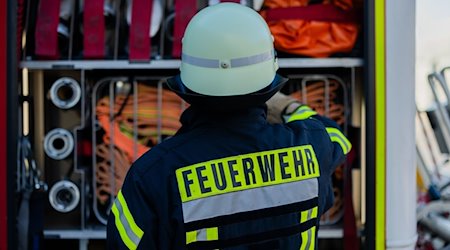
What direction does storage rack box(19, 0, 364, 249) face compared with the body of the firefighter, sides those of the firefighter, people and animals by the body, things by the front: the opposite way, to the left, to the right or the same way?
the opposite way

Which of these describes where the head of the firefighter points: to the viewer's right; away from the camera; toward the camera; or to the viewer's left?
away from the camera

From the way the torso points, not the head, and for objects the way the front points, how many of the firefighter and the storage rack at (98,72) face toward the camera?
1

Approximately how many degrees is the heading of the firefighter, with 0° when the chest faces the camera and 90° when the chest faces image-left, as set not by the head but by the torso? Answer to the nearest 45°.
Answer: approximately 180°
